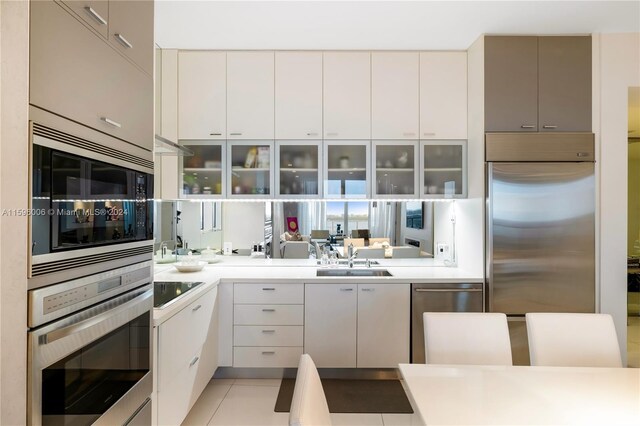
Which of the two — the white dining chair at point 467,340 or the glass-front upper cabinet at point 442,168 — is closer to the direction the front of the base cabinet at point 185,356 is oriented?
the white dining chair

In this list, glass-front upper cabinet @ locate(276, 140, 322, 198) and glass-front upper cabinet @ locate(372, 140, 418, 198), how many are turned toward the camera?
2

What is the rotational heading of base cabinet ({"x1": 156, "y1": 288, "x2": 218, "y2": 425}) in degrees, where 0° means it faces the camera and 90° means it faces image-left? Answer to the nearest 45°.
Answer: approximately 315°

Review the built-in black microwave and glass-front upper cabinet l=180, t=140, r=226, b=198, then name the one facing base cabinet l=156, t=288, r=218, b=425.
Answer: the glass-front upper cabinet

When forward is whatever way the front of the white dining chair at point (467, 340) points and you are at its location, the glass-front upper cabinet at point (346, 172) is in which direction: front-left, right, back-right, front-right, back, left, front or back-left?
back-right

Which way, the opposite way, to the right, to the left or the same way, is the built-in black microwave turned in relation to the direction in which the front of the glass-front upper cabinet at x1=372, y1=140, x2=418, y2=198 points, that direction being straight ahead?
to the left

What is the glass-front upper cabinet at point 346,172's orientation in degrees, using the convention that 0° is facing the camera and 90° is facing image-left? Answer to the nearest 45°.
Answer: approximately 0°

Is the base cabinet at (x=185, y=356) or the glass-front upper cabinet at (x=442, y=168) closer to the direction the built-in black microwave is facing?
the glass-front upper cabinet
